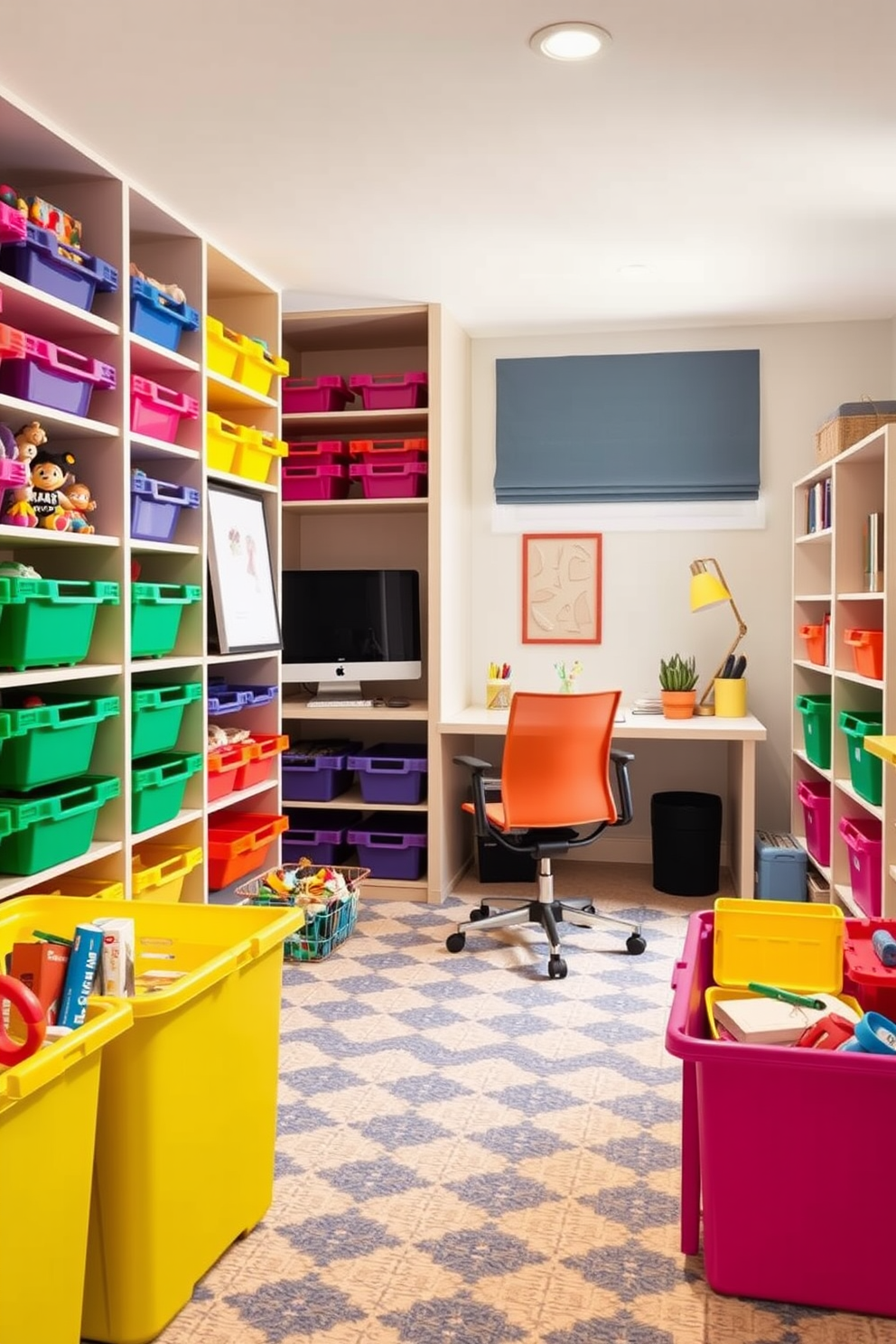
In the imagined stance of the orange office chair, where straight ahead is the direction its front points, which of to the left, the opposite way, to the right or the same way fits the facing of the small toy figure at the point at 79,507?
the opposite way

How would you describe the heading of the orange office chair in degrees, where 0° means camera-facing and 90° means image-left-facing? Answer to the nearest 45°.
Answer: approximately 135°

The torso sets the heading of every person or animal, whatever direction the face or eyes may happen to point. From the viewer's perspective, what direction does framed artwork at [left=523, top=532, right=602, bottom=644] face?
toward the camera

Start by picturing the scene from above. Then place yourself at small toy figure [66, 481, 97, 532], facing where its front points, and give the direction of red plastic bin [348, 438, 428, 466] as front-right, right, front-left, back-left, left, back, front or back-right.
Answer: left

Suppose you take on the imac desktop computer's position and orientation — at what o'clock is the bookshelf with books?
The bookshelf with books is roughly at 10 o'clock from the imac desktop computer.

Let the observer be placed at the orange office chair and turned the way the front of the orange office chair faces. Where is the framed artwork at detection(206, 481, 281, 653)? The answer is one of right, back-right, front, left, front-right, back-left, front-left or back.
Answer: front-left

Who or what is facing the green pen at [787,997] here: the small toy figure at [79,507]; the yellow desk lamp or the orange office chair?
the small toy figure

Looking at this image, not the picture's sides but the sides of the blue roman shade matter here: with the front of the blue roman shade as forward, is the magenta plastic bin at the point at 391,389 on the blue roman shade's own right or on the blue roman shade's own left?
on the blue roman shade's own right

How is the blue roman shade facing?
toward the camera

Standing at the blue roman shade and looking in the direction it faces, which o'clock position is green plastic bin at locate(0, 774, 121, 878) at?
The green plastic bin is roughly at 1 o'clock from the blue roman shade.

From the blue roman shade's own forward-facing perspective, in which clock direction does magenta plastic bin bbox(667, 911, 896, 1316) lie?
The magenta plastic bin is roughly at 12 o'clock from the blue roman shade.

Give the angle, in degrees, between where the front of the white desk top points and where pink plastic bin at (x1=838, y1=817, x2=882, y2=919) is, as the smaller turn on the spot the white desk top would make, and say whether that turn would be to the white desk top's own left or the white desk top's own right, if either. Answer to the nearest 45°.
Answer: approximately 45° to the white desk top's own left

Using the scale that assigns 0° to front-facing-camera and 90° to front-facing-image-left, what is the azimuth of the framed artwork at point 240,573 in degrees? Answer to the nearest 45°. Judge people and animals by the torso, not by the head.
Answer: approximately 315°

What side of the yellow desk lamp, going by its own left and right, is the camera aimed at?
left

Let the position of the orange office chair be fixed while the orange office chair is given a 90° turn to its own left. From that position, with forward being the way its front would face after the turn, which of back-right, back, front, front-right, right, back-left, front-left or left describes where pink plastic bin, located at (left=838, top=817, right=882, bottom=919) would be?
back-left

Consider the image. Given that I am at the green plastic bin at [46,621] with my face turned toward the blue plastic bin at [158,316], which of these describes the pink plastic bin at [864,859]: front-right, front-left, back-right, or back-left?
front-right

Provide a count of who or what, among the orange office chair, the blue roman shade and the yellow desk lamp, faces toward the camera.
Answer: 1
